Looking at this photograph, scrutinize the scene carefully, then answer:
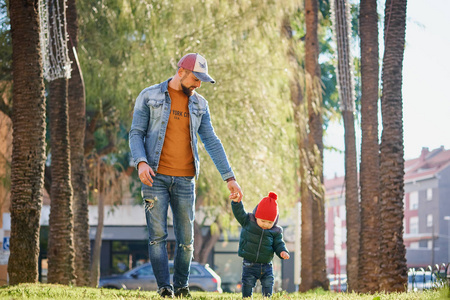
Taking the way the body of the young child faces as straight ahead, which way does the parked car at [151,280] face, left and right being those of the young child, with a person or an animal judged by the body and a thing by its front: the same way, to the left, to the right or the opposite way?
to the right

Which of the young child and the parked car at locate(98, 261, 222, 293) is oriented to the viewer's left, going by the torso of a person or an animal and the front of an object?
the parked car

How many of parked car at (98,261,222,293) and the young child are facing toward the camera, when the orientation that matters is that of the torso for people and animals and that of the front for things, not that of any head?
1

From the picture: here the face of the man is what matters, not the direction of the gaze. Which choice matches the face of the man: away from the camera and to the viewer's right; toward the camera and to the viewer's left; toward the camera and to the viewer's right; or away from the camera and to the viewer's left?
toward the camera and to the viewer's right

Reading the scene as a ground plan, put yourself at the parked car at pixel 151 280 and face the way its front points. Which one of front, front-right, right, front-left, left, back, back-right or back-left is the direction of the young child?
left

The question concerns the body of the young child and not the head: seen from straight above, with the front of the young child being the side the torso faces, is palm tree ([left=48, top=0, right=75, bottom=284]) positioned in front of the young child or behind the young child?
behind

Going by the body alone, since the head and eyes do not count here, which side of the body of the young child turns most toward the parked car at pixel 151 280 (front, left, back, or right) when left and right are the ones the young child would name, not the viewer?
back

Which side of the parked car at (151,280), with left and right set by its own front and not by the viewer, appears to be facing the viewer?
left

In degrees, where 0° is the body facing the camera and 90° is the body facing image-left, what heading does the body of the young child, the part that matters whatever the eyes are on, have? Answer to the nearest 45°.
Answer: approximately 0°

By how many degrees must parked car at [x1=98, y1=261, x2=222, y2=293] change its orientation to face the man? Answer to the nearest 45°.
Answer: approximately 90° to its left
